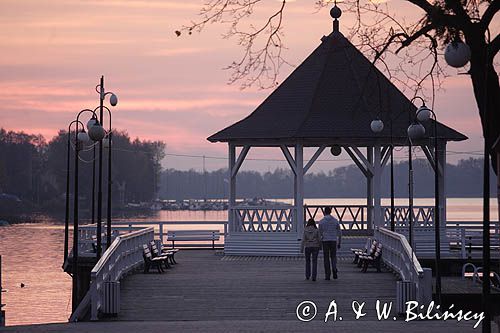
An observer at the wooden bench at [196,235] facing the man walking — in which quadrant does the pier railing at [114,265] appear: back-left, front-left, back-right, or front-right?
front-right

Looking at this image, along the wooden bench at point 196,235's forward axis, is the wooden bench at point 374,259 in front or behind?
in front

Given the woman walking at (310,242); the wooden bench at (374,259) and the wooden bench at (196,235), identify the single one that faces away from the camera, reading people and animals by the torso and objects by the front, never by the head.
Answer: the woman walking

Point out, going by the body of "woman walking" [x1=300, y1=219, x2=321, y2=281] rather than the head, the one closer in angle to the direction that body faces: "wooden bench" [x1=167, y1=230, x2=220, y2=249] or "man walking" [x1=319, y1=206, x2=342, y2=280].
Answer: the wooden bench

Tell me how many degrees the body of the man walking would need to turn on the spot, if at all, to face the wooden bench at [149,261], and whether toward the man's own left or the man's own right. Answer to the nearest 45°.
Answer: approximately 90° to the man's own left

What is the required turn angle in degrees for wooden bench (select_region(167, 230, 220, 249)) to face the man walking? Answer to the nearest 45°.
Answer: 0° — it already faces them

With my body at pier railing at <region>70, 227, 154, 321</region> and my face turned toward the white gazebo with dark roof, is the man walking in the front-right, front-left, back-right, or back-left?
front-right

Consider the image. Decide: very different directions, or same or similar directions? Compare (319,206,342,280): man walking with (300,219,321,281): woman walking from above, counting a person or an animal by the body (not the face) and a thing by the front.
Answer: same or similar directions

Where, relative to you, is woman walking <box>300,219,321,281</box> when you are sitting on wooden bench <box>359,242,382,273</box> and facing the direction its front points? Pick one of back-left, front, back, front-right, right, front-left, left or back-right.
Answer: front-left

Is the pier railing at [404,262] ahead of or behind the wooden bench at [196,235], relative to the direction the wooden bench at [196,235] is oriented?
ahead

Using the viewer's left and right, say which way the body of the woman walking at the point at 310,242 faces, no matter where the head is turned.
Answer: facing away from the viewer

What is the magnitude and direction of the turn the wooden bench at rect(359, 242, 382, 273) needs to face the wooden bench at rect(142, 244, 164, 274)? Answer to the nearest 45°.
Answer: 0° — it already faces it

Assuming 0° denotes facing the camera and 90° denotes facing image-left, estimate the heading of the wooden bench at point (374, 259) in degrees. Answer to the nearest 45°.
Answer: approximately 90°

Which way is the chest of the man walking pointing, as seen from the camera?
away from the camera
